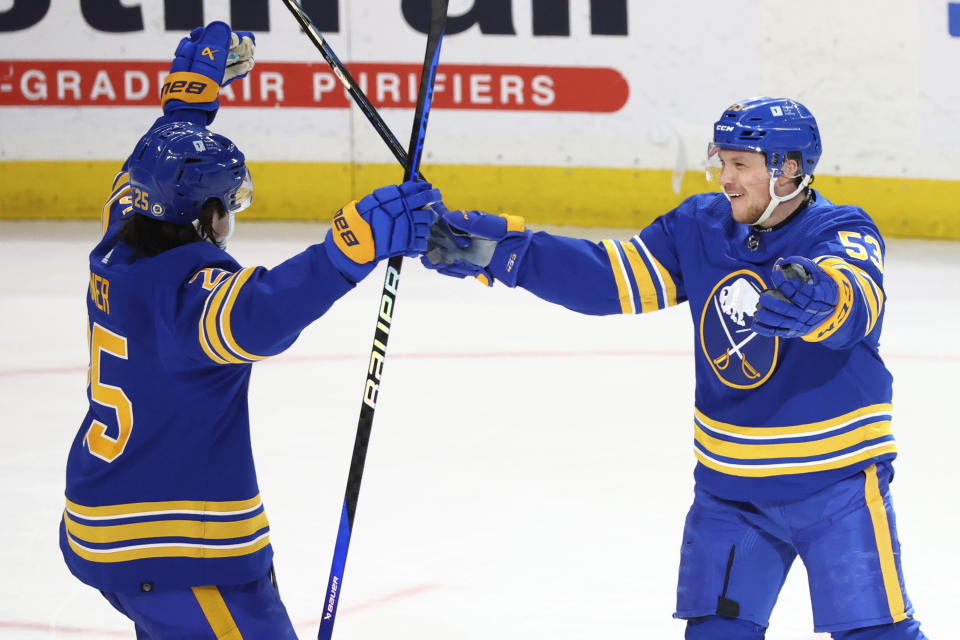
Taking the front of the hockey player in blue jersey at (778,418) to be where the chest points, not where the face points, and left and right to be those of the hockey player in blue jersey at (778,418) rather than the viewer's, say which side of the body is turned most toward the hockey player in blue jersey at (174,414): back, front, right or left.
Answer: front

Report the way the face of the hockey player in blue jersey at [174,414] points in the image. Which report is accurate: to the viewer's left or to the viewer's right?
to the viewer's right

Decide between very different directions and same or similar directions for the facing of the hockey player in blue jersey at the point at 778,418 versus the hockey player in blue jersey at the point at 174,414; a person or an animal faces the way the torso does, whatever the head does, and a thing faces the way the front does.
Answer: very different directions

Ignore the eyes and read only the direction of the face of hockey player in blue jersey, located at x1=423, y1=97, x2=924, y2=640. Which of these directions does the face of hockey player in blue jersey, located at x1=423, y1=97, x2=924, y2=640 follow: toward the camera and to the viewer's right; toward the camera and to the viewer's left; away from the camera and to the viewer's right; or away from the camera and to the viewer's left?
toward the camera and to the viewer's left

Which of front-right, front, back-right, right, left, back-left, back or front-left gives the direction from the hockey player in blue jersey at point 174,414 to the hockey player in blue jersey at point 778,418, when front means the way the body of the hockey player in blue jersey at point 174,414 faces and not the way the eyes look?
front-right

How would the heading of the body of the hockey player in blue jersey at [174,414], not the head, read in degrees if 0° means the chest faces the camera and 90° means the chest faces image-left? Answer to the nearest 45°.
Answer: approximately 225°
